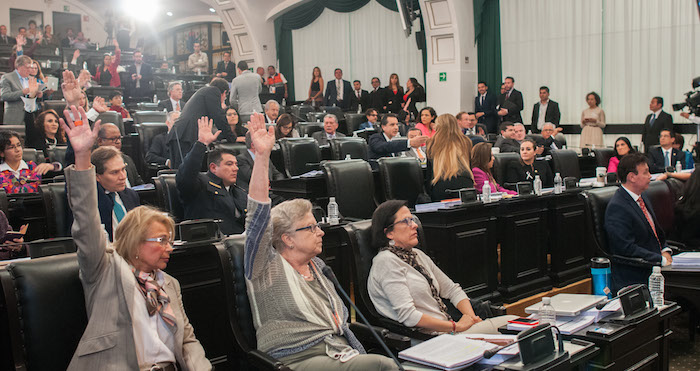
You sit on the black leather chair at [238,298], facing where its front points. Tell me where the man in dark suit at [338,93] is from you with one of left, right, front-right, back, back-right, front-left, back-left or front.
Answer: back-left

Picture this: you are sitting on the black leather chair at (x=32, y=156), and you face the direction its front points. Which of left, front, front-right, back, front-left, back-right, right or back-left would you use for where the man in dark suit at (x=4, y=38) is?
back-left

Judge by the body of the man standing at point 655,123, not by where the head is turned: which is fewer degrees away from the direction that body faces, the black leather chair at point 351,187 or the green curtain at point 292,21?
the black leather chair

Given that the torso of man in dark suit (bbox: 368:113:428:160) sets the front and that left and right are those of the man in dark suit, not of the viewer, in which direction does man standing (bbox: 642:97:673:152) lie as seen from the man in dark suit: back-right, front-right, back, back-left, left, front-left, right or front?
left

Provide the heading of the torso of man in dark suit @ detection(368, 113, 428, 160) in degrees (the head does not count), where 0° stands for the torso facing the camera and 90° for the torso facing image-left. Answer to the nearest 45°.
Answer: approximately 315°

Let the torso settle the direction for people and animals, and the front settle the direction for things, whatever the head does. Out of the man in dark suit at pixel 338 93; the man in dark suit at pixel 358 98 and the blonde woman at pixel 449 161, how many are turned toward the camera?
2

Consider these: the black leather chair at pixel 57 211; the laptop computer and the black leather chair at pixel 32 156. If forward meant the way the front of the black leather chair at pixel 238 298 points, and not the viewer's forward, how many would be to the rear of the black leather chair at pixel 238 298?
2

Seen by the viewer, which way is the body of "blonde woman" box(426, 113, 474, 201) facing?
away from the camera

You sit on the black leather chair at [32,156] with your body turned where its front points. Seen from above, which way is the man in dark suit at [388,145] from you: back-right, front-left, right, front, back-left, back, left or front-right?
front-left

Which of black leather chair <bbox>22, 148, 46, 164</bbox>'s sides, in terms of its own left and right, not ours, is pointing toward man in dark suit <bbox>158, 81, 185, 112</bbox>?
left

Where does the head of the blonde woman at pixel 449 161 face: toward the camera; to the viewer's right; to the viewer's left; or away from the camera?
away from the camera

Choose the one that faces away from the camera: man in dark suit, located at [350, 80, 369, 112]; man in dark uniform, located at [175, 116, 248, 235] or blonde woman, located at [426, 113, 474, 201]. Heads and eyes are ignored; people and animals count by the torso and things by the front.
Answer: the blonde woman

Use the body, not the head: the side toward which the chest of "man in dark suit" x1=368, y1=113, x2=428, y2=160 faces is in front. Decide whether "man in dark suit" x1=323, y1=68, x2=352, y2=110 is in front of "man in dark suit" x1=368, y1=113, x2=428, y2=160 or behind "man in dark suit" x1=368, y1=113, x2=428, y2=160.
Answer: behind

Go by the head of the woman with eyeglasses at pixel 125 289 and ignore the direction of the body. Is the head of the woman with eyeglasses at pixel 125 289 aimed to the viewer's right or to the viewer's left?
to the viewer's right

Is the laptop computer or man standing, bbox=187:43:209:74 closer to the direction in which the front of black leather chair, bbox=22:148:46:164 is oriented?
the laptop computer

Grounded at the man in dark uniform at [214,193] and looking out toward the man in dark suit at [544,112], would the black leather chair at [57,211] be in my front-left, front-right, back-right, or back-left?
back-left
